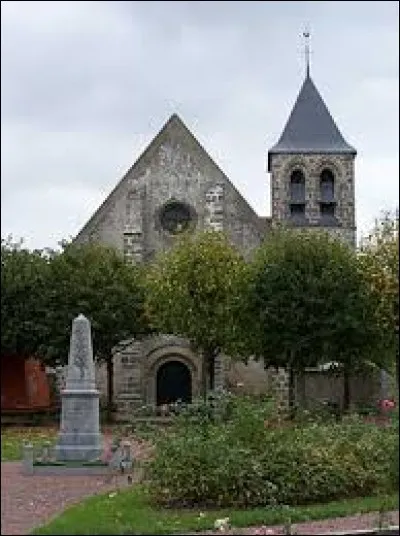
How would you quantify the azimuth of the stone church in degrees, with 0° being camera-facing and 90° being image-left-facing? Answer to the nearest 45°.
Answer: approximately 0°

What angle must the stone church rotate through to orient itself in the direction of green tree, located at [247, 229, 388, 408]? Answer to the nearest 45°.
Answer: approximately 45° to its left

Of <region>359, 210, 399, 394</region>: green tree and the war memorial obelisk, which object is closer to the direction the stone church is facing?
the war memorial obelisk

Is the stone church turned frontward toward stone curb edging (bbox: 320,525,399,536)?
yes

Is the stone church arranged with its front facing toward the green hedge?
yes

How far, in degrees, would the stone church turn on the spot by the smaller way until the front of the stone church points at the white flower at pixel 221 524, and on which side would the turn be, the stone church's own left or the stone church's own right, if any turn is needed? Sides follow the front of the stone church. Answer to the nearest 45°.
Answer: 0° — it already faces it
